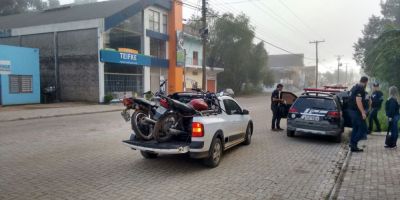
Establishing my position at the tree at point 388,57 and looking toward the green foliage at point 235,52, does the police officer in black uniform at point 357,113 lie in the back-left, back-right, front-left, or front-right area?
back-left

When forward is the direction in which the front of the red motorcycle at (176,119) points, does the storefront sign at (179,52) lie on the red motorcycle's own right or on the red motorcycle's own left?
on the red motorcycle's own left

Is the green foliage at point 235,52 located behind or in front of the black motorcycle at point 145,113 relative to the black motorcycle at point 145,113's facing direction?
in front

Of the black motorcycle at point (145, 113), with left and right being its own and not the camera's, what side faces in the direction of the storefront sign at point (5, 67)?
left

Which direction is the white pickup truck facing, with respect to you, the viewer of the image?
facing away from the viewer and to the right of the viewer

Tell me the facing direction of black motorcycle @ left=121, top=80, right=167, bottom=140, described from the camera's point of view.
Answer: facing away from the viewer and to the right of the viewer

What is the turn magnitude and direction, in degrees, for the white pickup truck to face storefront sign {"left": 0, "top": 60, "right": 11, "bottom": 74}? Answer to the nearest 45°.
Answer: approximately 90° to its left
